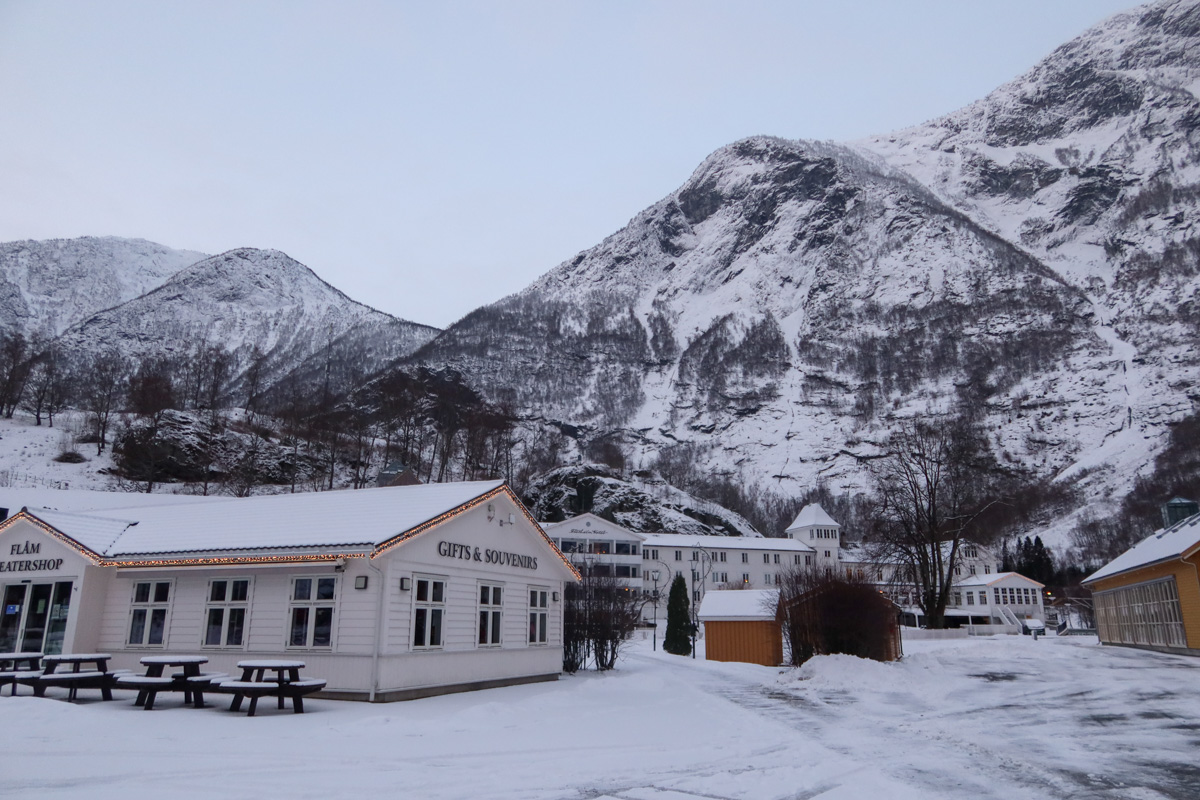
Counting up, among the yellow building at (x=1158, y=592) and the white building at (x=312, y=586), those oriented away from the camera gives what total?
0

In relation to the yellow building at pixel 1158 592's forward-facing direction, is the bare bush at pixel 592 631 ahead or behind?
ahead

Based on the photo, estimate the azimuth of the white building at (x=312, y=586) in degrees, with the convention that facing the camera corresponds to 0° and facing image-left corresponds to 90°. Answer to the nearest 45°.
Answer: approximately 45°

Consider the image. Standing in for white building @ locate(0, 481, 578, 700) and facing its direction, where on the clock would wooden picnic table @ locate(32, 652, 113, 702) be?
The wooden picnic table is roughly at 1 o'clock from the white building.

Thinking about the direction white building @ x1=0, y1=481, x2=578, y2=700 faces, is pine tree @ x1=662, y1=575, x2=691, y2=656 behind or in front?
behind

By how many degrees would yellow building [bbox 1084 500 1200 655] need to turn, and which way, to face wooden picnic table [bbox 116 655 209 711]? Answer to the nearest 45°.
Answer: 0° — it already faces it

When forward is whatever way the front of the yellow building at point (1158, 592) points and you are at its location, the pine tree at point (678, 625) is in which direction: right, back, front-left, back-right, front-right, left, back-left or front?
front-right

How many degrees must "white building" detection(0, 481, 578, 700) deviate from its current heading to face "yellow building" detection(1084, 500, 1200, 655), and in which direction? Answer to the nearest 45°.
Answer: approximately 135° to its left

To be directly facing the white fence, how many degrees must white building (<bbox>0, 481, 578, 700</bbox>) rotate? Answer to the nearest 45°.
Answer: approximately 180°

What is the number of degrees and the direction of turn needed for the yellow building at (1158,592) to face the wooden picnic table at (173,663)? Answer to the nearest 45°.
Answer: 0° — it already faces it

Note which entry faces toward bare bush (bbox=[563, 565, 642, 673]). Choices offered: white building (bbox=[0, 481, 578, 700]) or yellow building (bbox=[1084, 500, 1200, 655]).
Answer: the yellow building

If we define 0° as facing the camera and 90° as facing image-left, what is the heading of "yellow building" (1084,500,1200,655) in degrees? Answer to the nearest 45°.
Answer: approximately 45°

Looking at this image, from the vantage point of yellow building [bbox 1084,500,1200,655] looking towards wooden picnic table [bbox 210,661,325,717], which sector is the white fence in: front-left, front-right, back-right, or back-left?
back-right
